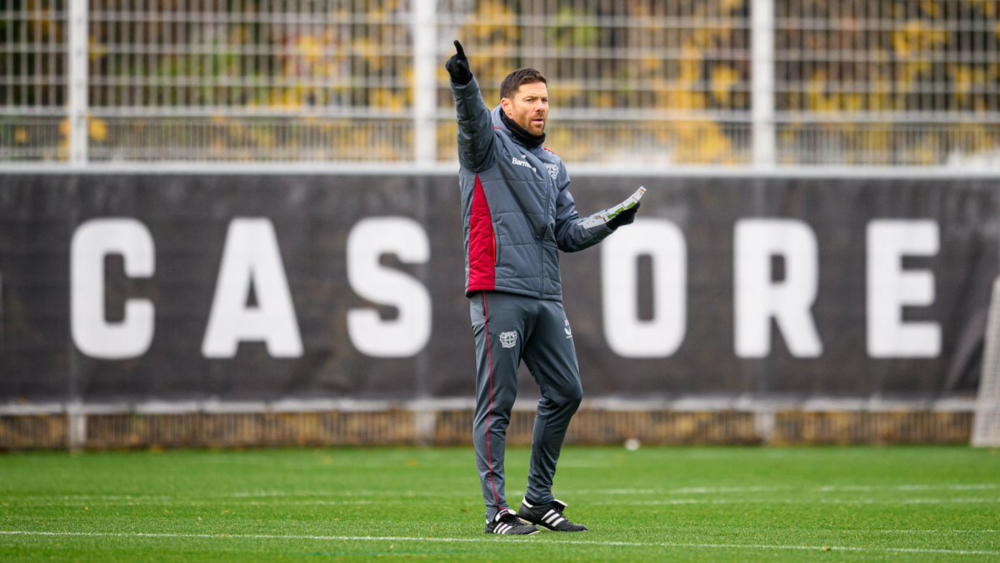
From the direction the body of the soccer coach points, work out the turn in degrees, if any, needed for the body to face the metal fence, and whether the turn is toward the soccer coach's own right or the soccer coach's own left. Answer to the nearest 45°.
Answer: approximately 135° to the soccer coach's own left

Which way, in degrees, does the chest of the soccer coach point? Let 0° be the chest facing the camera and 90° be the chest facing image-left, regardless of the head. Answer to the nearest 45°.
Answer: approximately 315°

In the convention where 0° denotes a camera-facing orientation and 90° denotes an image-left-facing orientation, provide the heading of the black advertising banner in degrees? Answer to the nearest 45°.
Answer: approximately 0°

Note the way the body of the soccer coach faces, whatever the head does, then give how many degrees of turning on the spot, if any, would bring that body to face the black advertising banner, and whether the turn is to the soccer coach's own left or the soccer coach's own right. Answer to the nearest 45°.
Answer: approximately 135° to the soccer coach's own left

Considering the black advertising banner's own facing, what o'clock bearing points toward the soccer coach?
The soccer coach is roughly at 12 o'clock from the black advertising banner.
